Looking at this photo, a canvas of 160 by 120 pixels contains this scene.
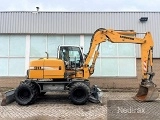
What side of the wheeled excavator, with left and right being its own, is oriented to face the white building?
left

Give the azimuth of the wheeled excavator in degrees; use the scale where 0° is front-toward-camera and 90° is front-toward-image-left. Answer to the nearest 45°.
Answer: approximately 270°
